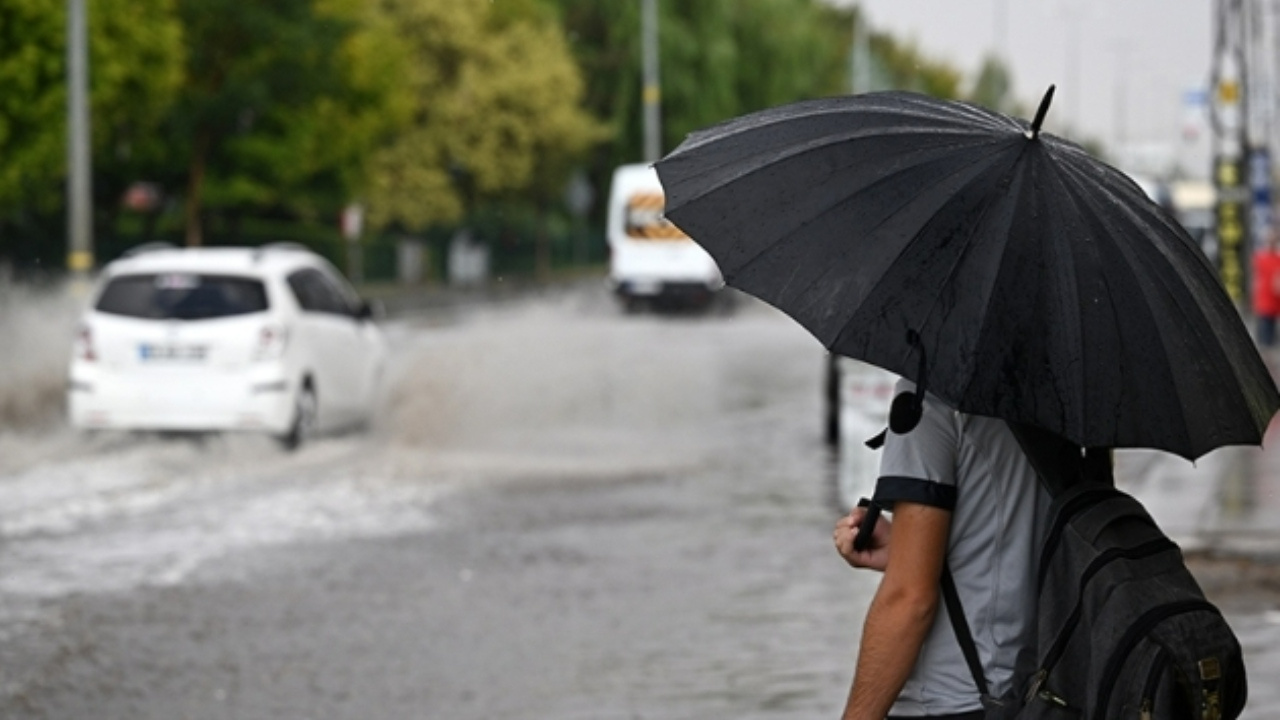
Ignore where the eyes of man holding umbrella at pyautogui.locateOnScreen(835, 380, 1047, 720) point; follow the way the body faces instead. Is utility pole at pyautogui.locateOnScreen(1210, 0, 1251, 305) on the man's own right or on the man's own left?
on the man's own right

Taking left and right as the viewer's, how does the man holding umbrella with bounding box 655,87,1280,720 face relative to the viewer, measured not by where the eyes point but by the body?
facing away from the viewer and to the left of the viewer

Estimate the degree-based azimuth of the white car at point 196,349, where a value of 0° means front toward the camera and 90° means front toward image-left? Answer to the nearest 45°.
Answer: approximately 225°
